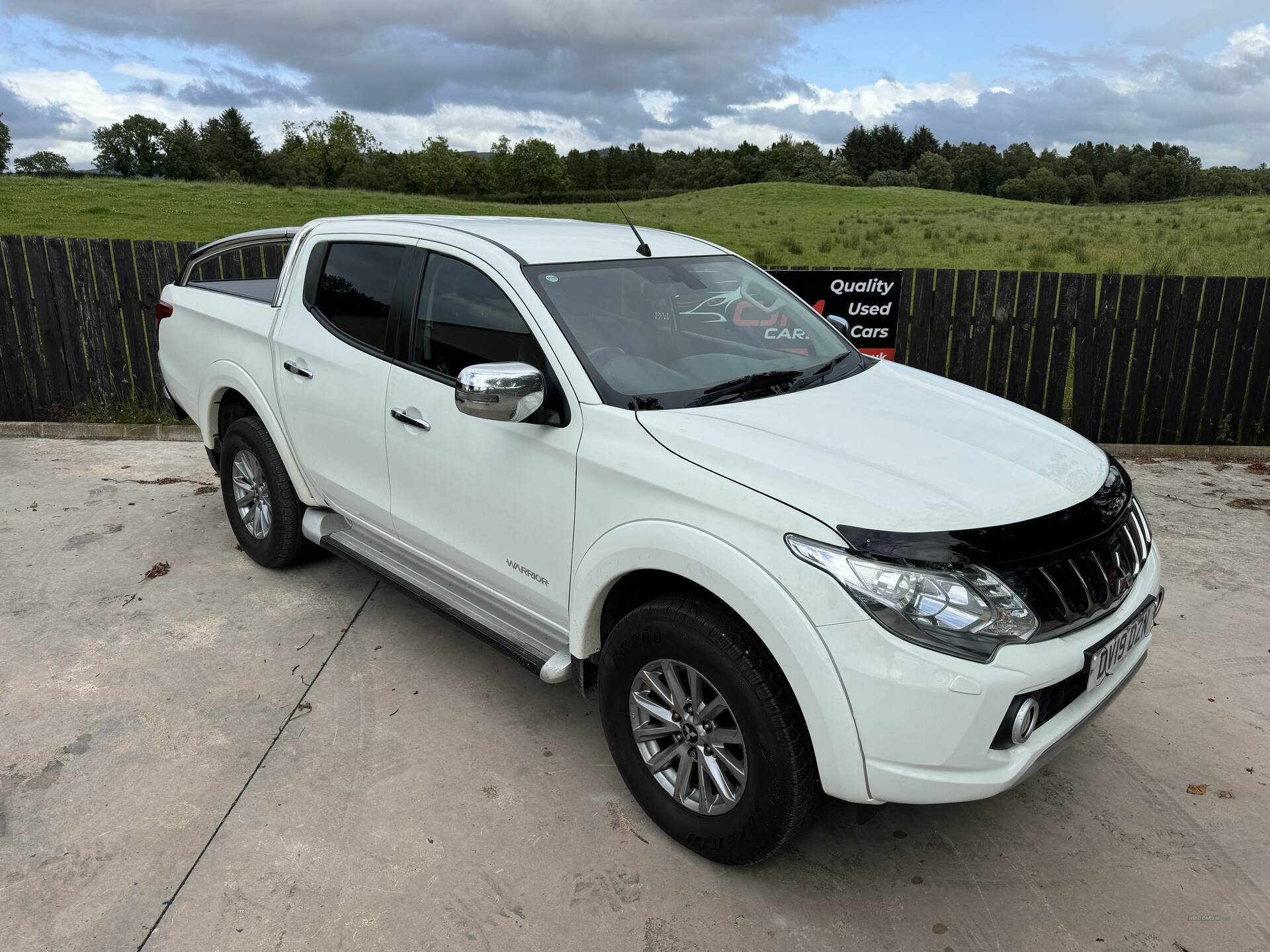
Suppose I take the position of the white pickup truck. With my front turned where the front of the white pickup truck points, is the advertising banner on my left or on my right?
on my left

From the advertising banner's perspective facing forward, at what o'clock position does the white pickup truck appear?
The white pickup truck is roughly at 12 o'clock from the advertising banner.

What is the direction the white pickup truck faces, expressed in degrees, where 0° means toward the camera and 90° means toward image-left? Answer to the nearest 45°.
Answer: approximately 315°

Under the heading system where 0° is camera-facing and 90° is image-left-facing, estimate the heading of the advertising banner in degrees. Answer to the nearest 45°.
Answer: approximately 0°
